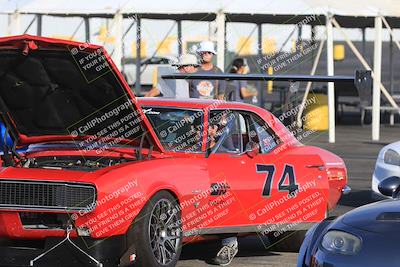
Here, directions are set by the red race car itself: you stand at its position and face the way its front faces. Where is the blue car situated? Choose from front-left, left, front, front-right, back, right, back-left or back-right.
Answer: left

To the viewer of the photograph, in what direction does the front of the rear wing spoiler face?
facing the viewer and to the left of the viewer

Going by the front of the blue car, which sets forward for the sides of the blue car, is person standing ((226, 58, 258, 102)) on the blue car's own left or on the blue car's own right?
on the blue car's own right

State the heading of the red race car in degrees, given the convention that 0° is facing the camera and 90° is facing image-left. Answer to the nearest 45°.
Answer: approximately 45°

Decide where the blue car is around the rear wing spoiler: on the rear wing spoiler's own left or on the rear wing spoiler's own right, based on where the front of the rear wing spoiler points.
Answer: on the rear wing spoiler's own left

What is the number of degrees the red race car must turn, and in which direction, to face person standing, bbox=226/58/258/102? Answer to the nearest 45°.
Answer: approximately 135° to its right

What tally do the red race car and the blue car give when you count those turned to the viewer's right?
0

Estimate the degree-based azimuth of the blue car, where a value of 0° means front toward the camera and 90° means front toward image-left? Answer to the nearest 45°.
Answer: approximately 45°

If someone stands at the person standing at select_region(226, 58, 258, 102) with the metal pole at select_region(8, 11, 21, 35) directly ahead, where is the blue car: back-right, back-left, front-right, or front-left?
back-left
